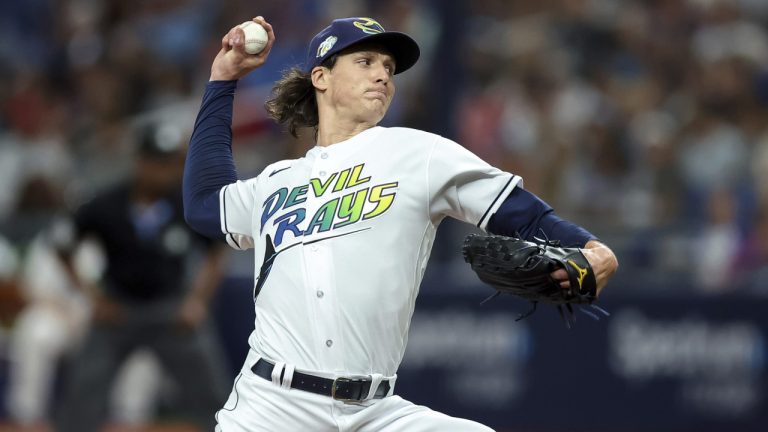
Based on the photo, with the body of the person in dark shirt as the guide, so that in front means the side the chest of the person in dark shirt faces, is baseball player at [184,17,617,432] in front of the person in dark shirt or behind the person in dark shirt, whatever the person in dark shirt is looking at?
in front

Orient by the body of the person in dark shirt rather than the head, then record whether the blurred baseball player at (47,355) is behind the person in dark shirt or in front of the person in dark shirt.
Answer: behind

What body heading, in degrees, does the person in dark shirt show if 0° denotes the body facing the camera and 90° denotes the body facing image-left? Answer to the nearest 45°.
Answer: approximately 0°

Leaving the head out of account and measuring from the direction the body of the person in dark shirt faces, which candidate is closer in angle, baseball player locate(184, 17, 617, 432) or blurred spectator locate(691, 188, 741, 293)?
the baseball player

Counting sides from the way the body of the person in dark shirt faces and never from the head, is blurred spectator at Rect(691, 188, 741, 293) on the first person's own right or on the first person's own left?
on the first person's own left
